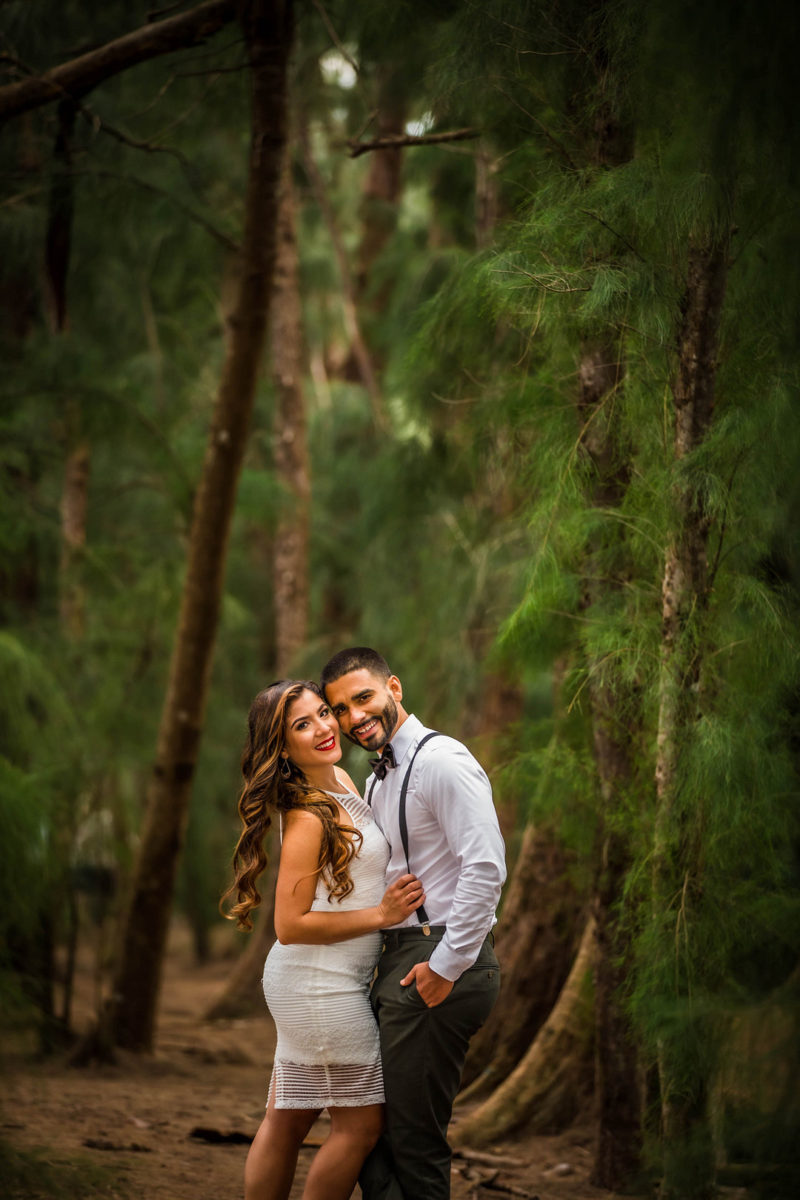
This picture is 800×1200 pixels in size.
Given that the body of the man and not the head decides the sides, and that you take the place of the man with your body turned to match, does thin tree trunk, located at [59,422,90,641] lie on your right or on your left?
on your right

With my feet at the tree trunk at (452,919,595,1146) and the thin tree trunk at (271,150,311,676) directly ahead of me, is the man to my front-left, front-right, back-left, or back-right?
back-left

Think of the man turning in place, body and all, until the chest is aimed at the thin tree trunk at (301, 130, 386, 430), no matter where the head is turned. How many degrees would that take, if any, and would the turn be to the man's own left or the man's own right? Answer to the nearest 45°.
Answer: approximately 135° to the man's own right

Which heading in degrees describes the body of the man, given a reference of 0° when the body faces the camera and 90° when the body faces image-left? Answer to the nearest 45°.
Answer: approximately 45°

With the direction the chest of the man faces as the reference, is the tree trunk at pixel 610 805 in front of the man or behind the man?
behind

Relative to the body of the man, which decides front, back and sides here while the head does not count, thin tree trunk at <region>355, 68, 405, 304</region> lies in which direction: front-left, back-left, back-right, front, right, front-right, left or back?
back-right
